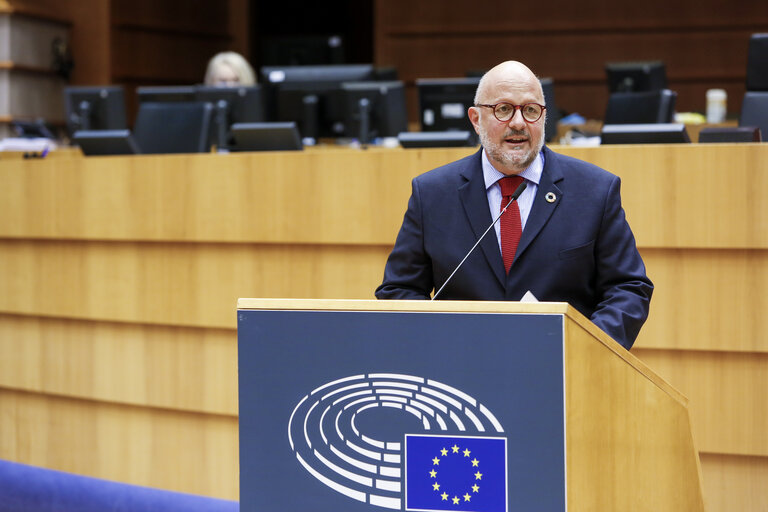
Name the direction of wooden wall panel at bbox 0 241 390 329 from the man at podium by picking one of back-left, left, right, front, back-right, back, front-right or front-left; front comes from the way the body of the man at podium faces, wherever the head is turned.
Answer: back-right

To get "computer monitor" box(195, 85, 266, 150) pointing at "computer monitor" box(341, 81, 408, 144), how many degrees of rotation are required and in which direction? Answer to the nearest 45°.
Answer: approximately 90° to its right

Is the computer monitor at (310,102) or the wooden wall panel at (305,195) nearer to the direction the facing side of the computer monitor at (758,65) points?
the computer monitor

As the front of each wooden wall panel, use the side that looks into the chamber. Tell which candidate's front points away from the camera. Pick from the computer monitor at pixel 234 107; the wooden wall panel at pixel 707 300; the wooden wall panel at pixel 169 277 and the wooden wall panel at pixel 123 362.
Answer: the computer monitor

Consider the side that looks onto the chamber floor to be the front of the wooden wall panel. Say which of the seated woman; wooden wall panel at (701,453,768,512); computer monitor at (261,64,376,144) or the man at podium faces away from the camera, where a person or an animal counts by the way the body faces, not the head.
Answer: the computer monitor

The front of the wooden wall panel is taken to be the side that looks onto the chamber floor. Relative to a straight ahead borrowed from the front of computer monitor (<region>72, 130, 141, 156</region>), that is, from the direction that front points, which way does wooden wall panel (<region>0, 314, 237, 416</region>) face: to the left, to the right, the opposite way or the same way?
the opposite way

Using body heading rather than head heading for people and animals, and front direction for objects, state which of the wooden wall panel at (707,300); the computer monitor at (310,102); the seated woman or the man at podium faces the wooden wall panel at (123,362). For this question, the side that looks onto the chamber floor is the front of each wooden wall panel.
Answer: the seated woman

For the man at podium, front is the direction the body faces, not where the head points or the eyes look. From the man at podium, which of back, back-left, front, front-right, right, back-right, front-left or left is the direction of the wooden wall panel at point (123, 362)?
back-right
